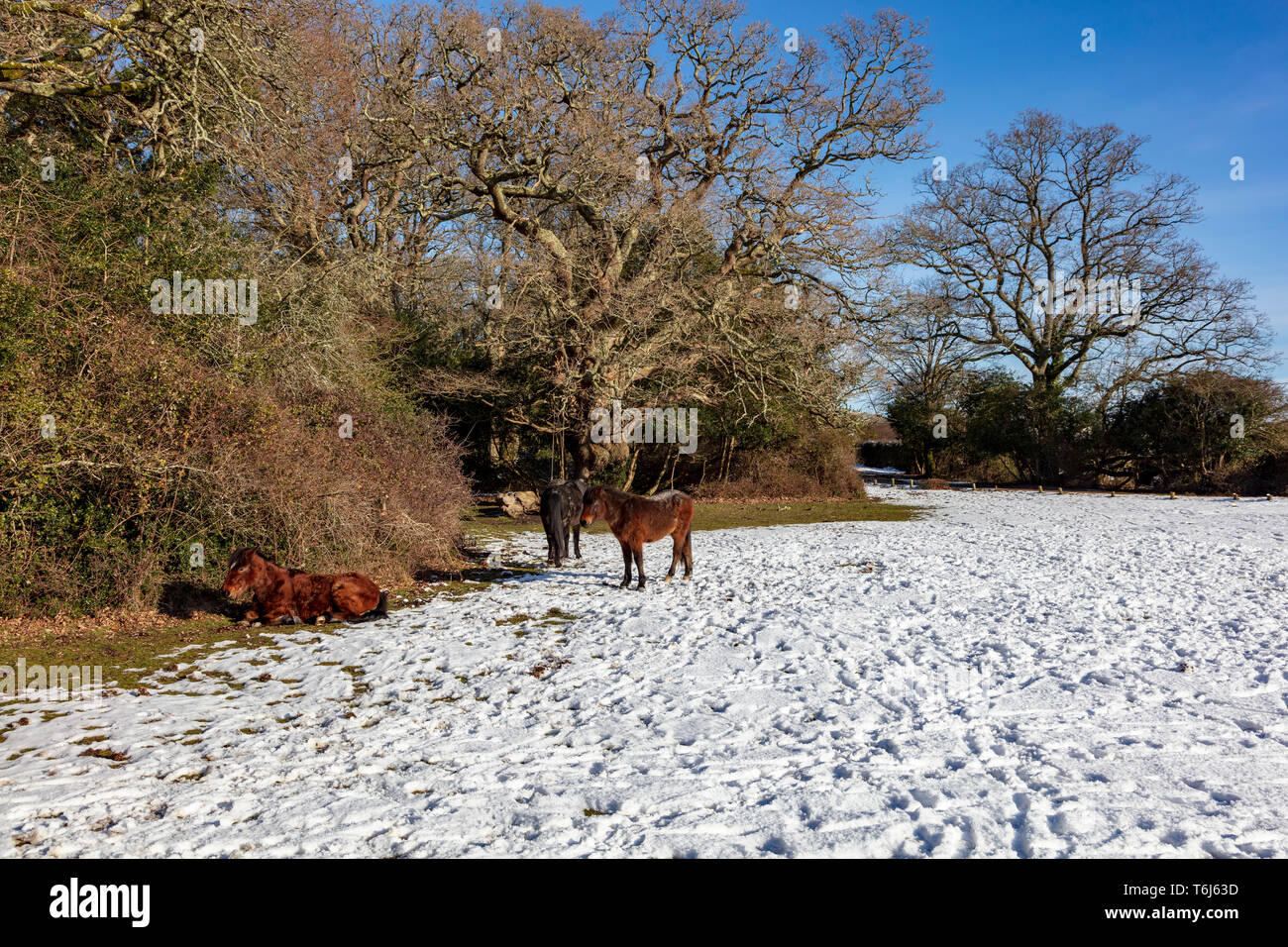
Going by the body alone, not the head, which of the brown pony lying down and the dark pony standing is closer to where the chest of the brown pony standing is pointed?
the brown pony lying down

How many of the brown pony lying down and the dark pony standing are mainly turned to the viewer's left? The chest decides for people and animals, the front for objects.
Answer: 1

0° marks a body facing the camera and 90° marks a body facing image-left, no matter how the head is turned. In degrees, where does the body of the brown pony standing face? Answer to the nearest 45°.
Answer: approximately 45°

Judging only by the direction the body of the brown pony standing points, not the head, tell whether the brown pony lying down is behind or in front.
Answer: in front

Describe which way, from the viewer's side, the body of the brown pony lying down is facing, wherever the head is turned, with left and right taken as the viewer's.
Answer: facing to the left of the viewer

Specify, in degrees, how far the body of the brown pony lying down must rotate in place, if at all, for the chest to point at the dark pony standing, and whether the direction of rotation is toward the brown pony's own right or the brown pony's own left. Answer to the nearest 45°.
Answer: approximately 135° to the brown pony's own right

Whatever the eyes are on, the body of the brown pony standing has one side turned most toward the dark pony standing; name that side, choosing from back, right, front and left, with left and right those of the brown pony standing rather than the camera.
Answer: right

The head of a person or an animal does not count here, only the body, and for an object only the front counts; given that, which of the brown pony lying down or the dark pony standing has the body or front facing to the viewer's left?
the brown pony lying down
